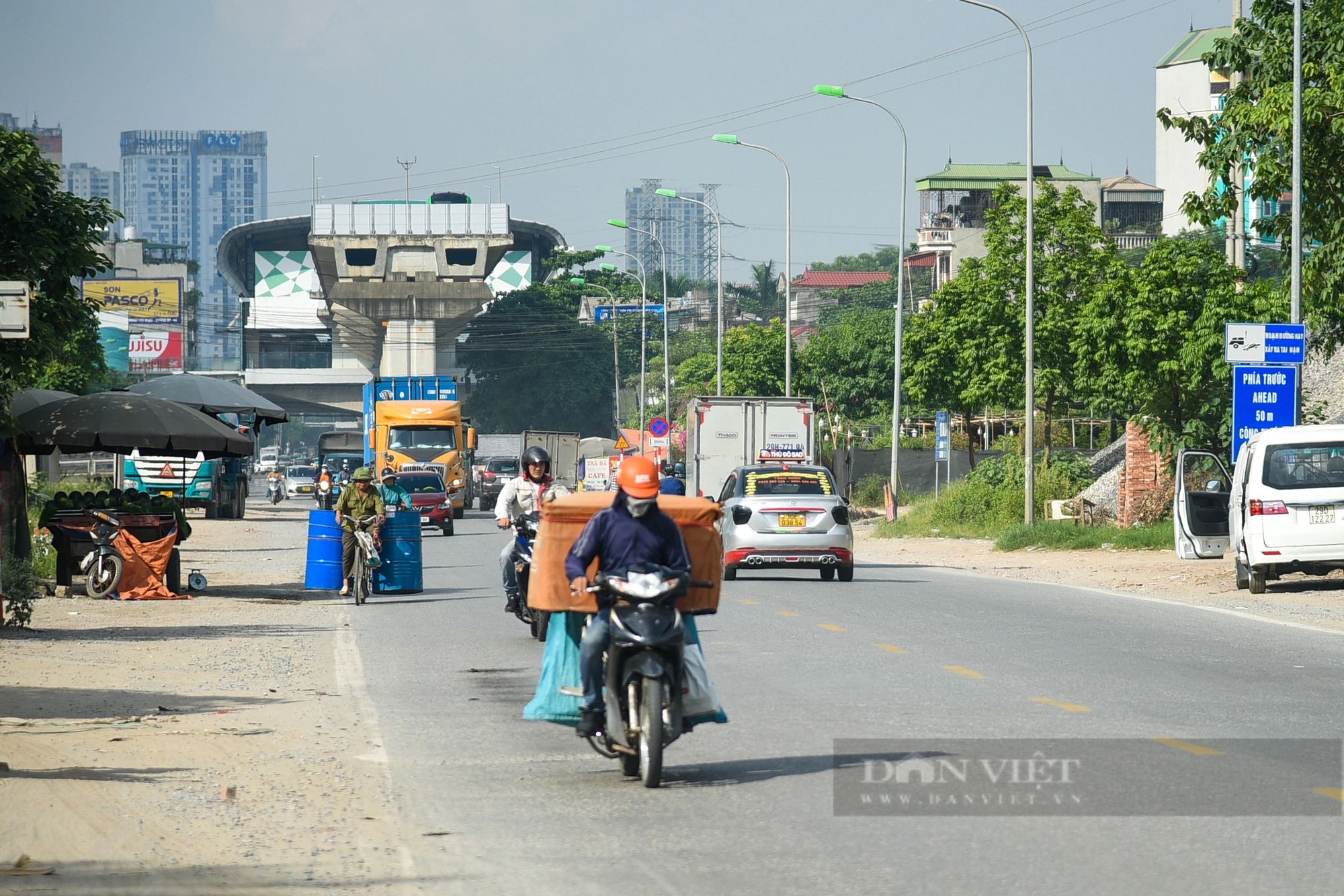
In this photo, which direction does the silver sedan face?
away from the camera

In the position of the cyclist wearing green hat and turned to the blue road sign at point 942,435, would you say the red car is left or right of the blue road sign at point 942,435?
left

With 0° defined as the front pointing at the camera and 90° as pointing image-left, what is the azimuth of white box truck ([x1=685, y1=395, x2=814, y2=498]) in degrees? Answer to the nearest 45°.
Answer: approximately 180°

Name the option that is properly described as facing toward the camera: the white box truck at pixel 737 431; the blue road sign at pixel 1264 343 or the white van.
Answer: the blue road sign

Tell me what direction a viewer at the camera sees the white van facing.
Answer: facing away from the viewer

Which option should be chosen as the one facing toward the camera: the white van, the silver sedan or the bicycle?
the bicycle

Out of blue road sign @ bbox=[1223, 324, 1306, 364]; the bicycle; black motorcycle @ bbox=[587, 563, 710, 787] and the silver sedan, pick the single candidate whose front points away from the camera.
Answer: the silver sedan

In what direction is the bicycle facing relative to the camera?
toward the camera

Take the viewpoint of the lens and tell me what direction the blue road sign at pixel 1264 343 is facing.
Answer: facing the viewer

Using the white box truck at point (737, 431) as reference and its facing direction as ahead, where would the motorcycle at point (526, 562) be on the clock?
The motorcycle is roughly at 6 o'clock from the white box truck.

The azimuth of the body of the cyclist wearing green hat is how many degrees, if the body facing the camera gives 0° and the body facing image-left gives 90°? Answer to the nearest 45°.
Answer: approximately 0°
